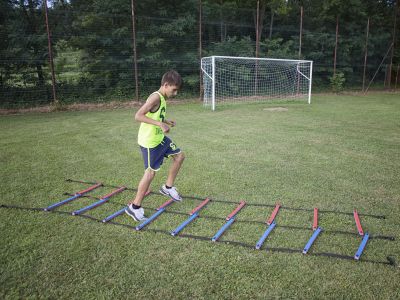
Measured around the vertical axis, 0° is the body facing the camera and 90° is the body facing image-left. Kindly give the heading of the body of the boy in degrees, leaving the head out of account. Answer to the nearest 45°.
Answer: approximately 315°

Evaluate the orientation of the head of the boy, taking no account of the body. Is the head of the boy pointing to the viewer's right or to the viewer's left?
to the viewer's right
